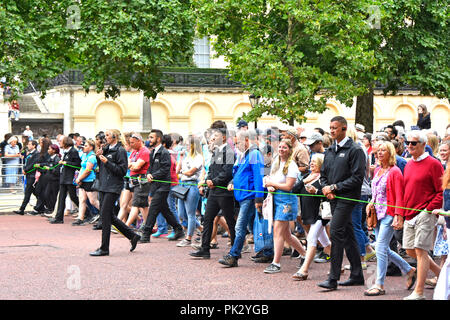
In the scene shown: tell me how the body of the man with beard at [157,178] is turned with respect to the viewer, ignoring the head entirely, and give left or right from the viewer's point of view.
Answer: facing to the left of the viewer

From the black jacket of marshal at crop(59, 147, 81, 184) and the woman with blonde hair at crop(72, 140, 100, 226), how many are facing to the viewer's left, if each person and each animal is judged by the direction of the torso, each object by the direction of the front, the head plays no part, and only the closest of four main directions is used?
2

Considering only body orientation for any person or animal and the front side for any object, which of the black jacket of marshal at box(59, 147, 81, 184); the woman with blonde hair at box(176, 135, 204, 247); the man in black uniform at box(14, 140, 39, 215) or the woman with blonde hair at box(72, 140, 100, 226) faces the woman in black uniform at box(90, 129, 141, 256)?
the woman with blonde hair at box(176, 135, 204, 247)

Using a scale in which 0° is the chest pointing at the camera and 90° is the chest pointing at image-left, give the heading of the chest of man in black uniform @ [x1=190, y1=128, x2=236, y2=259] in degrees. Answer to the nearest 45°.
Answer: approximately 45°

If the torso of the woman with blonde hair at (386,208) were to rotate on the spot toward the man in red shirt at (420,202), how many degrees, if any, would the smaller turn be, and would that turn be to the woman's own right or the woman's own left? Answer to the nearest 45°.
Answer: approximately 90° to the woman's own left

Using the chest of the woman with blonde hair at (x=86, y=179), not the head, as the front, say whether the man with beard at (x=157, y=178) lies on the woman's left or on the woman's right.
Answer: on the woman's left

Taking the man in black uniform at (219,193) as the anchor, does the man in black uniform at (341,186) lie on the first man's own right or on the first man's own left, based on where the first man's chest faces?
on the first man's own left

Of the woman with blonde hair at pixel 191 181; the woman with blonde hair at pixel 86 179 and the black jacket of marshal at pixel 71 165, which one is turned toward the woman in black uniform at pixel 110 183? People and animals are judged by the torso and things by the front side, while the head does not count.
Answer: the woman with blonde hair at pixel 191 181

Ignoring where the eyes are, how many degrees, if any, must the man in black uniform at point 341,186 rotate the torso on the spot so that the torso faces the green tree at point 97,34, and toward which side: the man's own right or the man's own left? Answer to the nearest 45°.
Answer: approximately 90° to the man's own right
